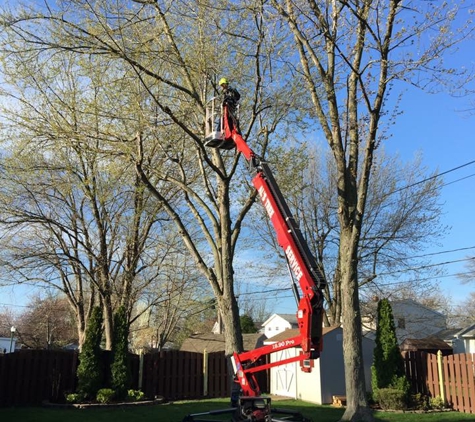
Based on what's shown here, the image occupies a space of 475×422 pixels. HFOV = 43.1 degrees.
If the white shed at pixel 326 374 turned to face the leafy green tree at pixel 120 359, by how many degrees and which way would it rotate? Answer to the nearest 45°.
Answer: approximately 45° to its right

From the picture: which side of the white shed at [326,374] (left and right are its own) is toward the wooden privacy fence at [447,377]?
left

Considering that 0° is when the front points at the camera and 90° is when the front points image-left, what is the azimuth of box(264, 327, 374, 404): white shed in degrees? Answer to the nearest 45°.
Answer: approximately 45°

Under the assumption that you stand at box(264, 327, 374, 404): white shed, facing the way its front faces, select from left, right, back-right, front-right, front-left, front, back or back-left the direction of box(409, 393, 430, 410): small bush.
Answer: left

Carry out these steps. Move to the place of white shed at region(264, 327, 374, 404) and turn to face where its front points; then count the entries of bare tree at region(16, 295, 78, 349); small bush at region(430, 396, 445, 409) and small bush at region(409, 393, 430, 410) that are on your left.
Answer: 2

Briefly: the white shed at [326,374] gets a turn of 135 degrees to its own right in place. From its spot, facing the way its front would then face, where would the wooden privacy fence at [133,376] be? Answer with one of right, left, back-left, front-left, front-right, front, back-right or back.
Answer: left

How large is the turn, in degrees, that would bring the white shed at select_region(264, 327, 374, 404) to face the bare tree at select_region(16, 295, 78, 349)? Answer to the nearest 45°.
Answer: approximately 90° to its right
